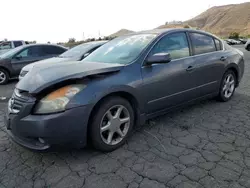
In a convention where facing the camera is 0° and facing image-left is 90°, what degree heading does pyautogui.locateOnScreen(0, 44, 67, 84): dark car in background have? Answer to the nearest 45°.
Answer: approximately 45°

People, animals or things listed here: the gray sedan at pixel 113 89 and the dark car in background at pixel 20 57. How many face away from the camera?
0

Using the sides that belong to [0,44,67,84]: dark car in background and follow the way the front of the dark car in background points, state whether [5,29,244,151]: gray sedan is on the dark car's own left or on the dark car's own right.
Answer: on the dark car's own left

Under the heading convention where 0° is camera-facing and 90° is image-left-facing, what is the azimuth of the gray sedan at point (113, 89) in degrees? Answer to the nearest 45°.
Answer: approximately 45°

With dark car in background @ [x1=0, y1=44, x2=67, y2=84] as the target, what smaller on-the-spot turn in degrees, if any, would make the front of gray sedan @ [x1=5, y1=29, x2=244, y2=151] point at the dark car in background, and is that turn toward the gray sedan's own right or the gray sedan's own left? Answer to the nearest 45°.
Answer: approximately 90° to the gray sedan's own right
